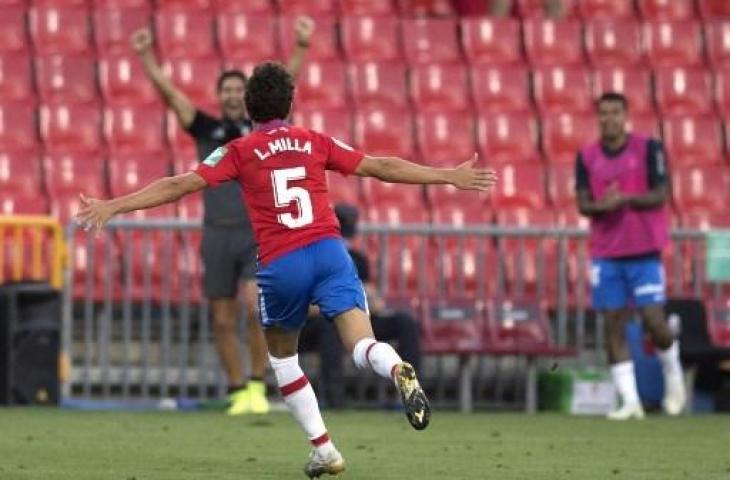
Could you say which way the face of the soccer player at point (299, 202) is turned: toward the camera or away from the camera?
away from the camera

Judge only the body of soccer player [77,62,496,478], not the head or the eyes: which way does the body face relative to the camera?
away from the camera

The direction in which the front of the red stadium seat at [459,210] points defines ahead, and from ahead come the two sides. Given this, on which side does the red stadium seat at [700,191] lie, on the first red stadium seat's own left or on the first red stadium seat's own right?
on the first red stadium seat's own left

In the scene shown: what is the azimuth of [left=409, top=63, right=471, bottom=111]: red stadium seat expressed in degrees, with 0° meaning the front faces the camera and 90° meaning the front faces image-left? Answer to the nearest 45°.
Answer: approximately 0°

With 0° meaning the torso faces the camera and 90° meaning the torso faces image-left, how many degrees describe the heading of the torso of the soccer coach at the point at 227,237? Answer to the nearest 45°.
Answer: approximately 0°

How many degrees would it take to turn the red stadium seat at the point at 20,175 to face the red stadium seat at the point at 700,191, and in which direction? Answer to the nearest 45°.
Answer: approximately 90° to its left
